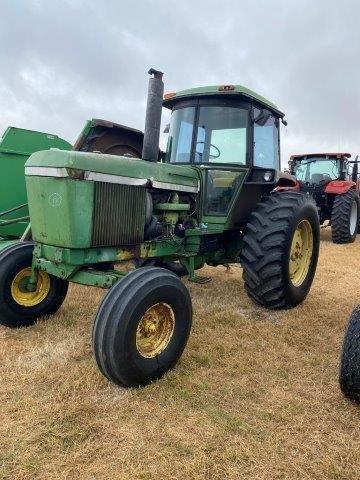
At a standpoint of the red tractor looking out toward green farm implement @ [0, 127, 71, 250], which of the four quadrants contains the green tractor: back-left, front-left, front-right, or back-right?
front-left

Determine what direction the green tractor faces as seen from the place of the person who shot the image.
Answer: facing the viewer and to the left of the viewer

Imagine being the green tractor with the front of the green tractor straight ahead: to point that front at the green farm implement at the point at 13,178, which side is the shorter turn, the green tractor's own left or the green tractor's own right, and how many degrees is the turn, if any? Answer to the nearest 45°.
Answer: approximately 90° to the green tractor's own right

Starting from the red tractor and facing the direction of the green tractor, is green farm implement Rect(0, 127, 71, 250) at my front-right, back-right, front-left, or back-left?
front-right

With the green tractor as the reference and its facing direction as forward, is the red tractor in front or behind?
behind
